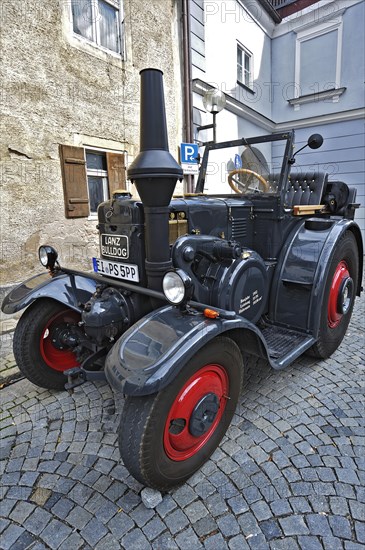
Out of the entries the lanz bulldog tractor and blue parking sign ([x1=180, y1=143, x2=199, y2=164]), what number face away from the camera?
0

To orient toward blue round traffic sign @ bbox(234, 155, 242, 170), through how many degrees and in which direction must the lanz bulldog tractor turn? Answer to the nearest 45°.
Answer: approximately 135° to its right

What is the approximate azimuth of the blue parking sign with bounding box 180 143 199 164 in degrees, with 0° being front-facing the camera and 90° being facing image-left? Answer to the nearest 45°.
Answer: approximately 0°

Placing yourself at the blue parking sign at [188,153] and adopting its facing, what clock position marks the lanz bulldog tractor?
The lanz bulldog tractor is roughly at 12 o'clock from the blue parking sign.
